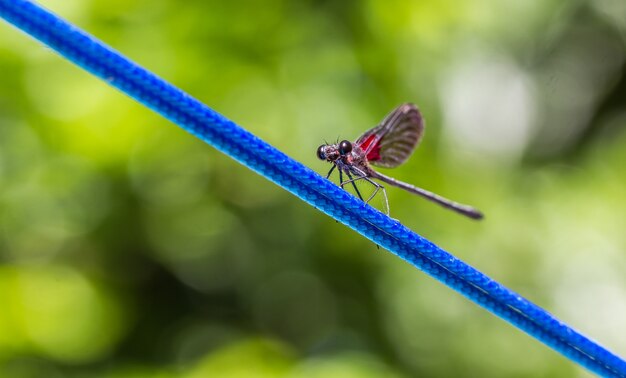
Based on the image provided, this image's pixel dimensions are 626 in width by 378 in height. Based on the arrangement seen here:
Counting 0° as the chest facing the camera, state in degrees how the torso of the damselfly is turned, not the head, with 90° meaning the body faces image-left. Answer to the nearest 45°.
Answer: approximately 45°
